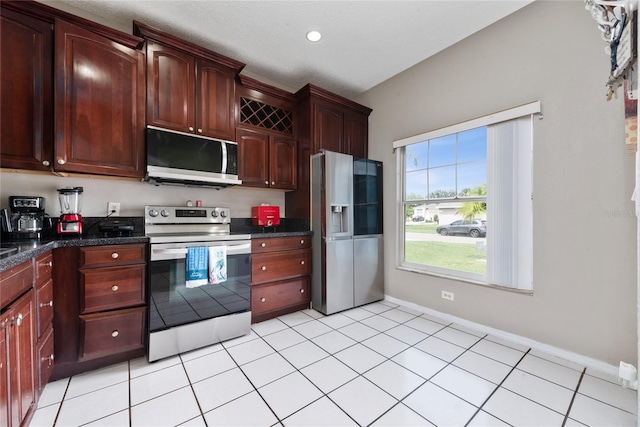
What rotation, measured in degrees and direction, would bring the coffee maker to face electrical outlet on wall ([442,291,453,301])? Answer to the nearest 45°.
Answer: approximately 45° to its left

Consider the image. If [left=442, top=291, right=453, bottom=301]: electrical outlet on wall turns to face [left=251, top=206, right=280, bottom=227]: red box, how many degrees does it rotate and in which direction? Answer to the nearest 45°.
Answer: approximately 45° to its right

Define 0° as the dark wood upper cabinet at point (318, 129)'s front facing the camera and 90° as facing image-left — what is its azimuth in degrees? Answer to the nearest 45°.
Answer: approximately 315°

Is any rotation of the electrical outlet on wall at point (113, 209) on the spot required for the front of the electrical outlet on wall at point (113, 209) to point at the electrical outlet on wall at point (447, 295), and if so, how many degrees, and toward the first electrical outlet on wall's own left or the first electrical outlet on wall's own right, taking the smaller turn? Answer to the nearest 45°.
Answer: approximately 45° to the first electrical outlet on wall's own left

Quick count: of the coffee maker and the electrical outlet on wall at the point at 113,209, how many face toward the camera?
2

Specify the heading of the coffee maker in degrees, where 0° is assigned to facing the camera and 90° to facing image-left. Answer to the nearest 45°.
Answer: approximately 0°

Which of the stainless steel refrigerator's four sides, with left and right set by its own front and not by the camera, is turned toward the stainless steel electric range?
right

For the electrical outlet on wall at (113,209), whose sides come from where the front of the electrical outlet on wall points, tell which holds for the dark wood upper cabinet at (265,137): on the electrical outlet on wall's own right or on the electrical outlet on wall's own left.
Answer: on the electrical outlet on wall's own left

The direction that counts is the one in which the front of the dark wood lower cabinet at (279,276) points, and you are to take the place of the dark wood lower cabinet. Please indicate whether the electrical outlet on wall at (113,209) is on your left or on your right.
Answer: on your right
